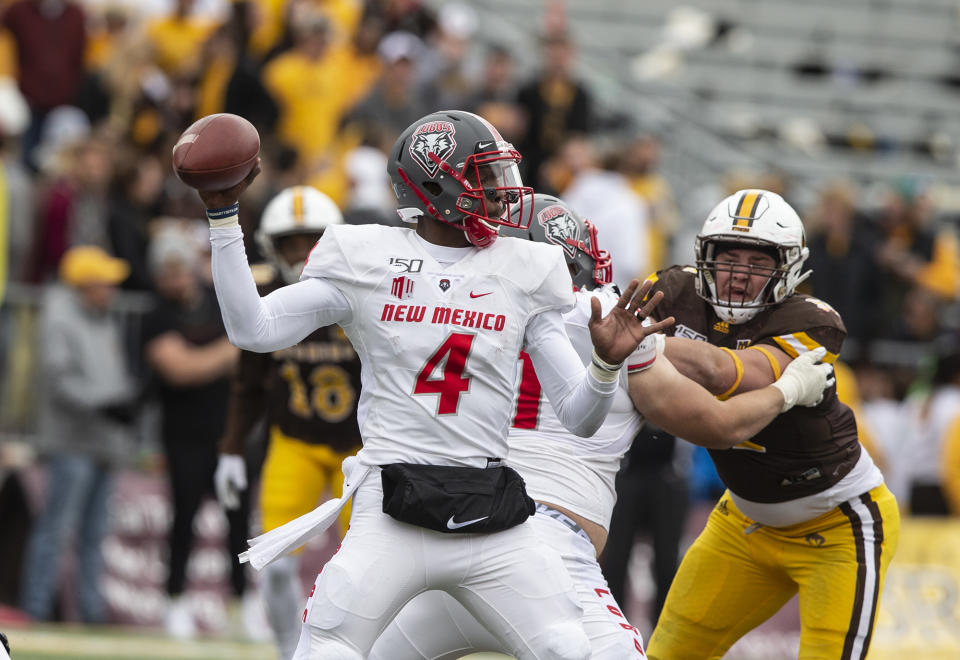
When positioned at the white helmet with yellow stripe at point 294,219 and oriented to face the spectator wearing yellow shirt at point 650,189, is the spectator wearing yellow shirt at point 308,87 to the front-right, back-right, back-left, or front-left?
front-left

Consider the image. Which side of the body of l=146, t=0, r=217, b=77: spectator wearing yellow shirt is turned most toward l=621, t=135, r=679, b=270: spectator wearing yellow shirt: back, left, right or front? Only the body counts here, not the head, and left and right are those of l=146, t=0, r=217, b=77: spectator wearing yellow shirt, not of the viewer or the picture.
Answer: left

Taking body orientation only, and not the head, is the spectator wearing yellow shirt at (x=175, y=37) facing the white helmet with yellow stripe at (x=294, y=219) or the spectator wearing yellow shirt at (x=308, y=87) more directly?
the white helmet with yellow stripe

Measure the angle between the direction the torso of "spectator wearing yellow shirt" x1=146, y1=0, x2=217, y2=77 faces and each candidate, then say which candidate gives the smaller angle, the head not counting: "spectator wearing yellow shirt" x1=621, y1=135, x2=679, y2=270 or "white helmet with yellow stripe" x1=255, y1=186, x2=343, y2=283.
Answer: the white helmet with yellow stripe

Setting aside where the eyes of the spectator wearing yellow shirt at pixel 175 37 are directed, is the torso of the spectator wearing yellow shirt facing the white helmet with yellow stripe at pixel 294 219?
yes

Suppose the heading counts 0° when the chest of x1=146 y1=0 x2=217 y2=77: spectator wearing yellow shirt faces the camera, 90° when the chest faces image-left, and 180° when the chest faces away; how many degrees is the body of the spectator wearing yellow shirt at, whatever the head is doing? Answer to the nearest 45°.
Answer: approximately 0°

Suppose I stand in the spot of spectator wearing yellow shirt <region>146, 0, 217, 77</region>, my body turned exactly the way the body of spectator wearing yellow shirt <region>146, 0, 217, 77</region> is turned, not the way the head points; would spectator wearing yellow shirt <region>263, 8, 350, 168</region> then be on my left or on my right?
on my left
